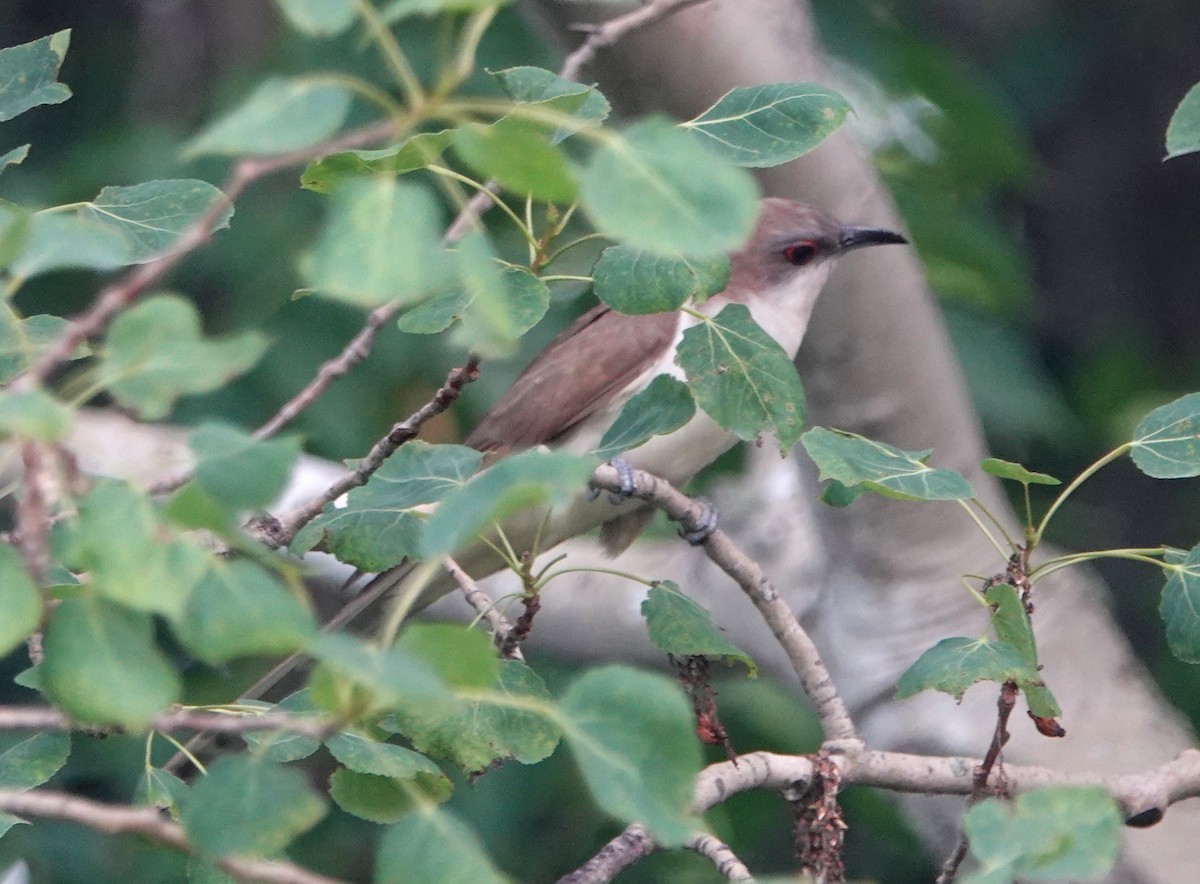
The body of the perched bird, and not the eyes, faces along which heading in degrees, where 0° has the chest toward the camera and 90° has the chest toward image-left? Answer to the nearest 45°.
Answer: approximately 270°
